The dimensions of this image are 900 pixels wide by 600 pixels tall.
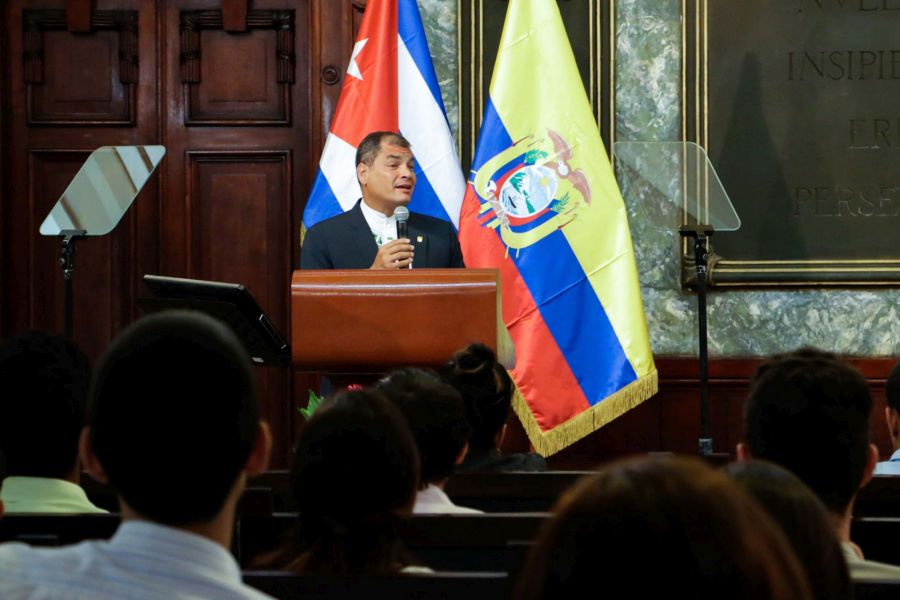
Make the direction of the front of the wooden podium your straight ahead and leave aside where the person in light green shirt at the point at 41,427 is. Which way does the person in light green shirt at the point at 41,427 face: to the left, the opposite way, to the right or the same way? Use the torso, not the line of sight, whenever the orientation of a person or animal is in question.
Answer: the opposite way

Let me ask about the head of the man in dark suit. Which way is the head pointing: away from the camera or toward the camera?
toward the camera

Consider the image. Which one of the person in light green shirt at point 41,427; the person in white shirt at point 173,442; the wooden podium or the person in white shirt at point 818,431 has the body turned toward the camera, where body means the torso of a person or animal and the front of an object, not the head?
the wooden podium

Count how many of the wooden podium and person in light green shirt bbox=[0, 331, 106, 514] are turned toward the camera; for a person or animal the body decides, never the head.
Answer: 1

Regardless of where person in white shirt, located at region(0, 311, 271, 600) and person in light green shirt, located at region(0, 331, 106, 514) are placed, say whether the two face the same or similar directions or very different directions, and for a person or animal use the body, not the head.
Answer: same or similar directions

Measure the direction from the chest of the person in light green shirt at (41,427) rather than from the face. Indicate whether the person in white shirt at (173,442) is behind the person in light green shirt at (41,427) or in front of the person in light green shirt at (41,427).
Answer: behind

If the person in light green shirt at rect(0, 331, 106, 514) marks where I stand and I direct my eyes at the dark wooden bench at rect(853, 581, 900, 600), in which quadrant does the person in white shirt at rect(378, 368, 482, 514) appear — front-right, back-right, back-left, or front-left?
front-left

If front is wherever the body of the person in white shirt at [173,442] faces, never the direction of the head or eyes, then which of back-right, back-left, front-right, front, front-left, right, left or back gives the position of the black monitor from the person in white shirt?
front

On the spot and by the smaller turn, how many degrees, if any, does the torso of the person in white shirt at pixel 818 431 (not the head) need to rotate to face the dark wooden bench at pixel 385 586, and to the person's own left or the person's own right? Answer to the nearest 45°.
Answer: approximately 135° to the person's own left

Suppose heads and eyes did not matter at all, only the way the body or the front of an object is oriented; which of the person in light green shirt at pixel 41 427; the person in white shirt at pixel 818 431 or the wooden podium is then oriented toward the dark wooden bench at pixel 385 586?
the wooden podium

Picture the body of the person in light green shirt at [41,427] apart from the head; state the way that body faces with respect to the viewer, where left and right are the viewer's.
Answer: facing away from the viewer

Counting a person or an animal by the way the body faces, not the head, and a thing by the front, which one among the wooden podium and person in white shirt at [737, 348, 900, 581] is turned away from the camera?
the person in white shirt

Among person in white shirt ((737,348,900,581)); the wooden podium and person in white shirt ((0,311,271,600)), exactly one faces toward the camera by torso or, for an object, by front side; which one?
the wooden podium

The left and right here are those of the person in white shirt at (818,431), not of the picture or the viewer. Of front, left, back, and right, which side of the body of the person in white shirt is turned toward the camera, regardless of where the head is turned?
back

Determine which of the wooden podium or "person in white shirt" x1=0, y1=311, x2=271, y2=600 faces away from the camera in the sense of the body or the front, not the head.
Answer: the person in white shirt

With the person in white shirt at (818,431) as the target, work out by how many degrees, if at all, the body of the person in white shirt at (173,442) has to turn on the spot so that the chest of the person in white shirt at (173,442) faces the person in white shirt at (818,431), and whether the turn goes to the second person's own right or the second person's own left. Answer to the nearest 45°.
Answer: approximately 45° to the second person's own right

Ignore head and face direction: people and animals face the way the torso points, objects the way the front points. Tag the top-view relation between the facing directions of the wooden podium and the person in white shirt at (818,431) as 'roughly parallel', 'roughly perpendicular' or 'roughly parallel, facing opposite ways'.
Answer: roughly parallel, facing opposite ways

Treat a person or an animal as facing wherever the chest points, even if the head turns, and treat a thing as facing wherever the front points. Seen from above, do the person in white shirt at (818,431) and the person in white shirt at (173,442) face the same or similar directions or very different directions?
same or similar directions

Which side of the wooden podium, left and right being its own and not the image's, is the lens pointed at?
front

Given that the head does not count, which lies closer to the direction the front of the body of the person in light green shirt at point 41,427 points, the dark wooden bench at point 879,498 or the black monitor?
the black monitor

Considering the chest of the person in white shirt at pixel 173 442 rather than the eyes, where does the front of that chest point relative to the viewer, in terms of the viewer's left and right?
facing away from the viewer
